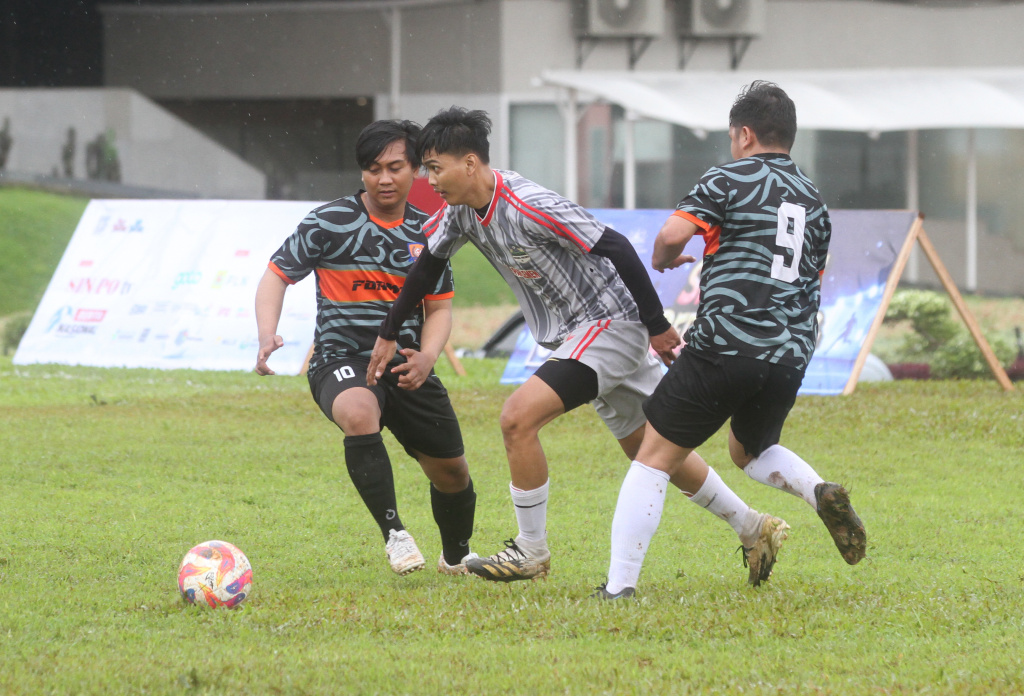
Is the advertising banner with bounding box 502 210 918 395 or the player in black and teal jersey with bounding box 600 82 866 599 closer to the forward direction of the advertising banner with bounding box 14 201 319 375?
the player in black and teal jersey

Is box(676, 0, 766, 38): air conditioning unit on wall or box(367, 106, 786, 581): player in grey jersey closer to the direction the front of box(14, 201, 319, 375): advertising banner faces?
the player in grey jersey

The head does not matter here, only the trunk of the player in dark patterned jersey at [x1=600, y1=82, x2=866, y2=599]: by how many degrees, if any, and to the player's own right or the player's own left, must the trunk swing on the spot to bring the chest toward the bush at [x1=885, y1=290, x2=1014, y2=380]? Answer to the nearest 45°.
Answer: approximately 45° to the player's own right

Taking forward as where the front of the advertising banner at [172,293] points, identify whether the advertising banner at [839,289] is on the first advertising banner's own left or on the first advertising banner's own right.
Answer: on the first advertising banner's own left

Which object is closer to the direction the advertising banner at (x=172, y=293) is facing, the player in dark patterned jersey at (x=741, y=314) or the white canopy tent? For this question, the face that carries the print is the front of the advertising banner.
the player in dark patterned jersey

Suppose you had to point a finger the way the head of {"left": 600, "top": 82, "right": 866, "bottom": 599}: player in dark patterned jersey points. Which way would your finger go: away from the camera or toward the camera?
away from the camera

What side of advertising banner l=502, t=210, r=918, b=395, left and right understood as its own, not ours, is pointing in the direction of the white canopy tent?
back

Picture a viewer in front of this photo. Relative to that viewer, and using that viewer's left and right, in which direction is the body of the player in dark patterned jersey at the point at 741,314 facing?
facing away from the viewer and to the left of the viewer

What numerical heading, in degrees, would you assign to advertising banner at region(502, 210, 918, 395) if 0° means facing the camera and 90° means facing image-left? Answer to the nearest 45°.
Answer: approximately 0°

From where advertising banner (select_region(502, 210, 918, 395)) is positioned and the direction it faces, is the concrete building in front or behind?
behind

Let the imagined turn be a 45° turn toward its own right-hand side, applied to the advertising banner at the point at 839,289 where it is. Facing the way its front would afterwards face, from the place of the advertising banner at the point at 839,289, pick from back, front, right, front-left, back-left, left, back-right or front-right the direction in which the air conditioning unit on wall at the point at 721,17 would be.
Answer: back-right
